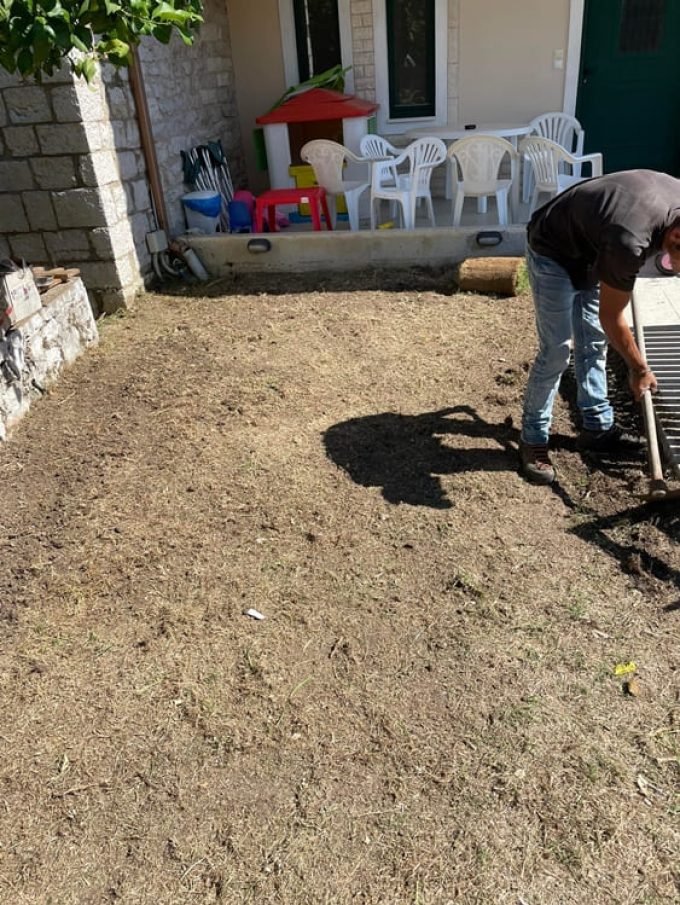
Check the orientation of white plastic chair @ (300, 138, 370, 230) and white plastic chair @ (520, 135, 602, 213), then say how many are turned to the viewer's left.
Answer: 0

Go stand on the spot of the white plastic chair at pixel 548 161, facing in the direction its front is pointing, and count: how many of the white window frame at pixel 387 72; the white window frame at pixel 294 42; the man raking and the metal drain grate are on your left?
2
